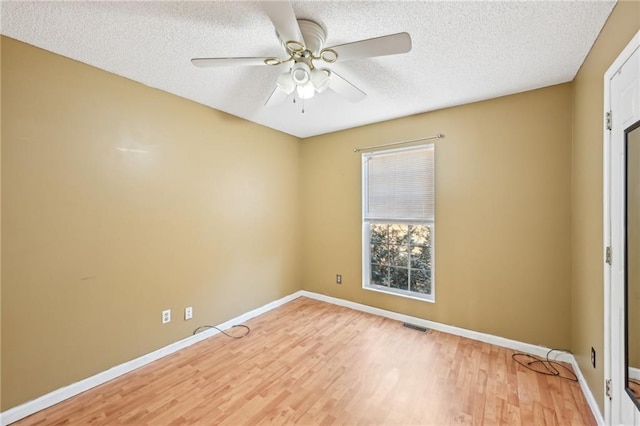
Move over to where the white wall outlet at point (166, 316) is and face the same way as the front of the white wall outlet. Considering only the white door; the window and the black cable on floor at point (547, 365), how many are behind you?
0

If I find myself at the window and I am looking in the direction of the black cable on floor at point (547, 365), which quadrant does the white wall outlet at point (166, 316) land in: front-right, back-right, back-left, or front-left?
back-right

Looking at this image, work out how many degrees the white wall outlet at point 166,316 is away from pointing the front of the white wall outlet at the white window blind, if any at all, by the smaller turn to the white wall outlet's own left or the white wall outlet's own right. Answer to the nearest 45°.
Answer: approximately 45° to the white wall outlet's own left

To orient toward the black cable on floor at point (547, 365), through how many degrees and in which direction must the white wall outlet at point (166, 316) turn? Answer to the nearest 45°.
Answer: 0° — it already faces it

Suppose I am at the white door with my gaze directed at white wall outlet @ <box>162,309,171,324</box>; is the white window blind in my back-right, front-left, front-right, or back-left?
front-right

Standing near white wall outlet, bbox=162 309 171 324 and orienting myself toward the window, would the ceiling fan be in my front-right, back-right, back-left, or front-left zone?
front-right

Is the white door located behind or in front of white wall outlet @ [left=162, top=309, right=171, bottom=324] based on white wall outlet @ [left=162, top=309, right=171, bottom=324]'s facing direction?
in front

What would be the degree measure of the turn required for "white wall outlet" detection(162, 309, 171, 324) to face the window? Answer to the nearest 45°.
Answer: approximately 45° to its left

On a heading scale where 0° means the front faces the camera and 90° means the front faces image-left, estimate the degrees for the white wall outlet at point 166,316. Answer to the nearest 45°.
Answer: approximately 315°

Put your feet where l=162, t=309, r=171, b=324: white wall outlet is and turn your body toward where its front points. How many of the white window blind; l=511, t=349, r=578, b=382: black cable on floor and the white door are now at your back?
0

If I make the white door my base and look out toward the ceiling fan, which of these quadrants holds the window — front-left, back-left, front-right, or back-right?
front-right
